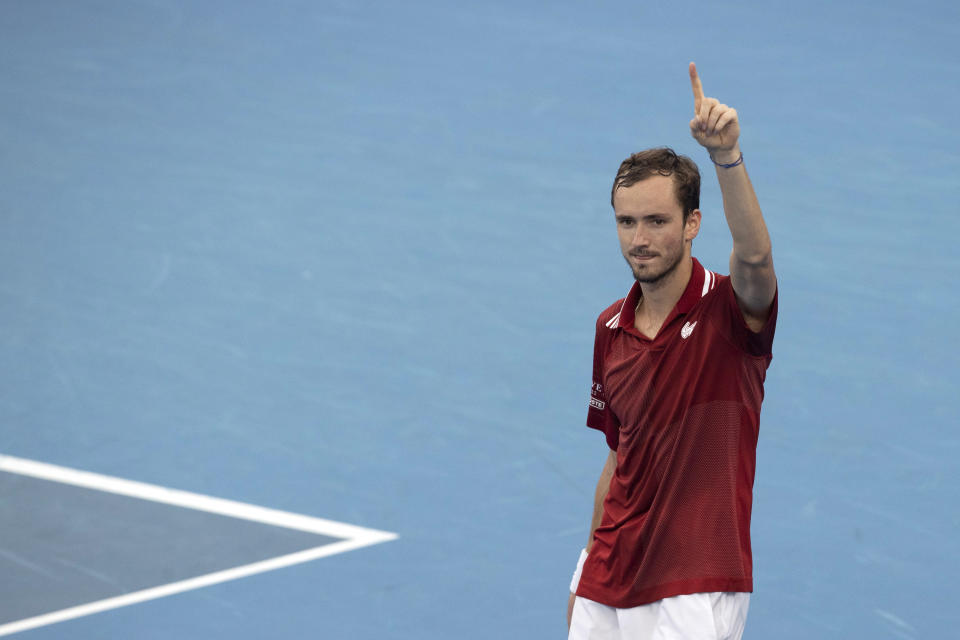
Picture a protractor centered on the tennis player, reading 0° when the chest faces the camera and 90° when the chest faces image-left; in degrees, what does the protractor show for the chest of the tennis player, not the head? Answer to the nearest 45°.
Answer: approximately 45°
